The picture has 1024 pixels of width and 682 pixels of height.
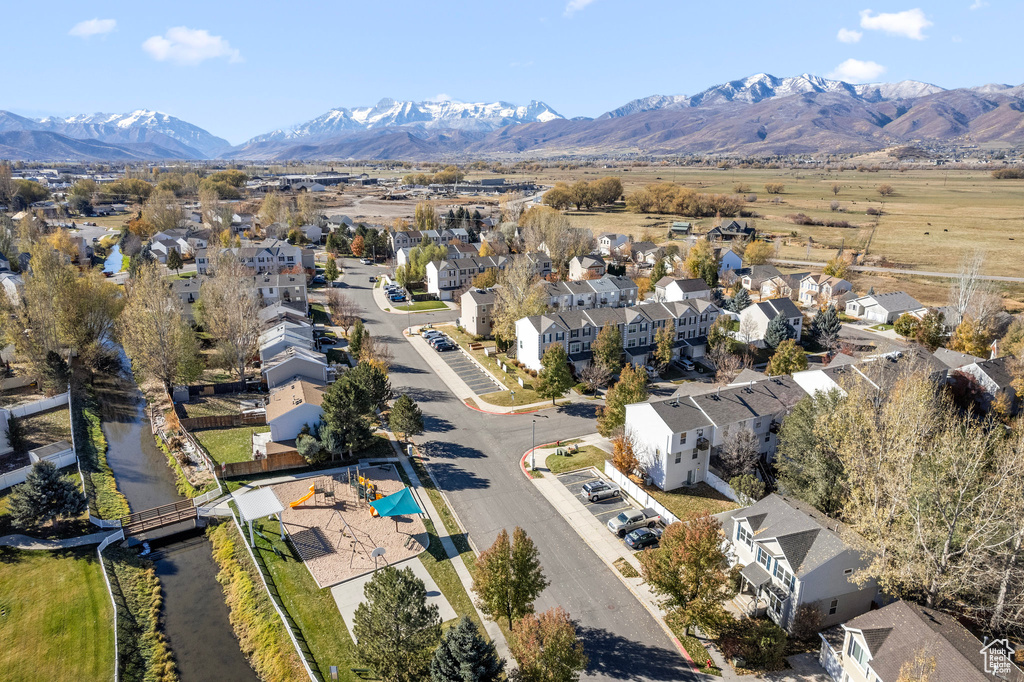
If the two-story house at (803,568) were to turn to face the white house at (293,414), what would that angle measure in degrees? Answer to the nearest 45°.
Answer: approximately 45° to its right

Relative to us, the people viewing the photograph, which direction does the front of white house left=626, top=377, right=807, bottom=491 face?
facing away from the viewer and to the left of the viewer

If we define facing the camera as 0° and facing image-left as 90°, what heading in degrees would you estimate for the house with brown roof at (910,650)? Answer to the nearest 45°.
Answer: approximately 45°

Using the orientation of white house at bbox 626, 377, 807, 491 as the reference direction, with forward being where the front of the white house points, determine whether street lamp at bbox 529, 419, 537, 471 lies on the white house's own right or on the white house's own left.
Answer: on the white house's own left

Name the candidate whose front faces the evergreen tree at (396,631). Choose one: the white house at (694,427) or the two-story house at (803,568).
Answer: the two-story house

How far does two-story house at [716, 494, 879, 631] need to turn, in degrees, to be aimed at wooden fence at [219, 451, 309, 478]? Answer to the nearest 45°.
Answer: approximately 45° to its right

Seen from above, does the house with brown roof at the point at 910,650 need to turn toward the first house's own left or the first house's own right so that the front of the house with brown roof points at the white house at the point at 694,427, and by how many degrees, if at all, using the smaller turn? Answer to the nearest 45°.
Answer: approximately 90° to the first house's own right

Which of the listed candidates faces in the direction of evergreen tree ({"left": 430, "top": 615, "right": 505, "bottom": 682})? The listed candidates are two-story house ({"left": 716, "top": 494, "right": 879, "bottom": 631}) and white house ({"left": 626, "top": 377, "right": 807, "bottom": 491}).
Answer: the two-story house
